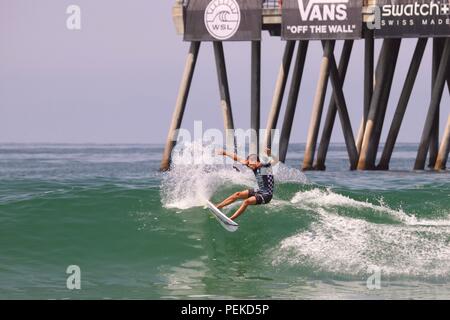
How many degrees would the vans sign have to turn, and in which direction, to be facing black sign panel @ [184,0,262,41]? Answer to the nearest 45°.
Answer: approximately 90° to its right

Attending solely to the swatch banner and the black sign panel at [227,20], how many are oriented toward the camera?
2

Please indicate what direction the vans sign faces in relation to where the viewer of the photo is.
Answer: facing the viewer

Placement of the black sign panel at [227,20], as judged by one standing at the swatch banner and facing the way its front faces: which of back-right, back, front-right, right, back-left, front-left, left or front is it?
right

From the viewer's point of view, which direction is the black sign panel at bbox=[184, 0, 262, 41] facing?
toward the camera

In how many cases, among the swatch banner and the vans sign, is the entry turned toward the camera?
2

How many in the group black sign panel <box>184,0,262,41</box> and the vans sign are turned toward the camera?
2

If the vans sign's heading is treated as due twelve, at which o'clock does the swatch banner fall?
The swatch banner is roughly at 9 o'clock from the vans sign.

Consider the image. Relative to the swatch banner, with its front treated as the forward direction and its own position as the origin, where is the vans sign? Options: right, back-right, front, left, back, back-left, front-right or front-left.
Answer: right
